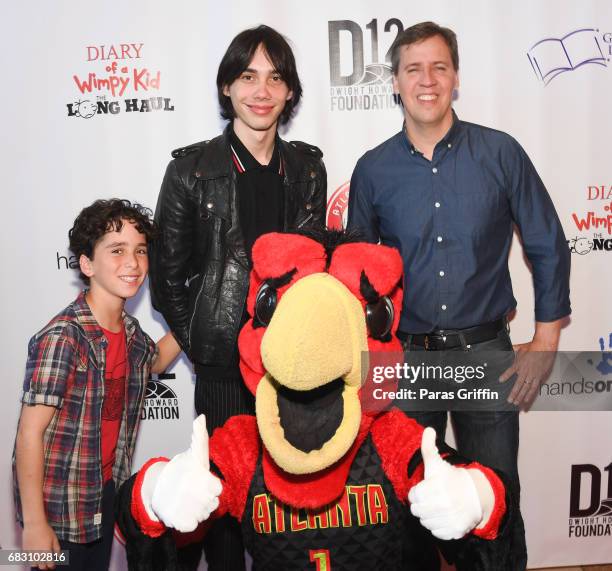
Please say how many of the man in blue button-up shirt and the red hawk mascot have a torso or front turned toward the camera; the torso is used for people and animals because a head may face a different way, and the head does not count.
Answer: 2

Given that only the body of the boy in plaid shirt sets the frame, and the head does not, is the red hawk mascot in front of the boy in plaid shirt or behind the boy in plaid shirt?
in front

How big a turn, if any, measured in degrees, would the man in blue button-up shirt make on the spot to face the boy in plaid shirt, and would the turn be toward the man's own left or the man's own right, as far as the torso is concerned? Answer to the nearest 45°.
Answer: approximately 45° to the man's own right

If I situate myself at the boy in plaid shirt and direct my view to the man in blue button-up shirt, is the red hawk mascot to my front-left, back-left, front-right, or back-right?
front-right

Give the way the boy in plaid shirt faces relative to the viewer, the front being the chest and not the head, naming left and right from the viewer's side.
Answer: facing the viewer and to the right of the viewer

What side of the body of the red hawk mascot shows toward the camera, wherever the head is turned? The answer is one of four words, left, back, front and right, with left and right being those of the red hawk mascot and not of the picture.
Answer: front

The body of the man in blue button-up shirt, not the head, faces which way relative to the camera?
toward the camera

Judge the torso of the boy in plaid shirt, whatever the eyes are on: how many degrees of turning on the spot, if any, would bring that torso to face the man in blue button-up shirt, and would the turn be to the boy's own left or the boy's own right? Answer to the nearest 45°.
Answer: approximately 45° to the boy's own left
